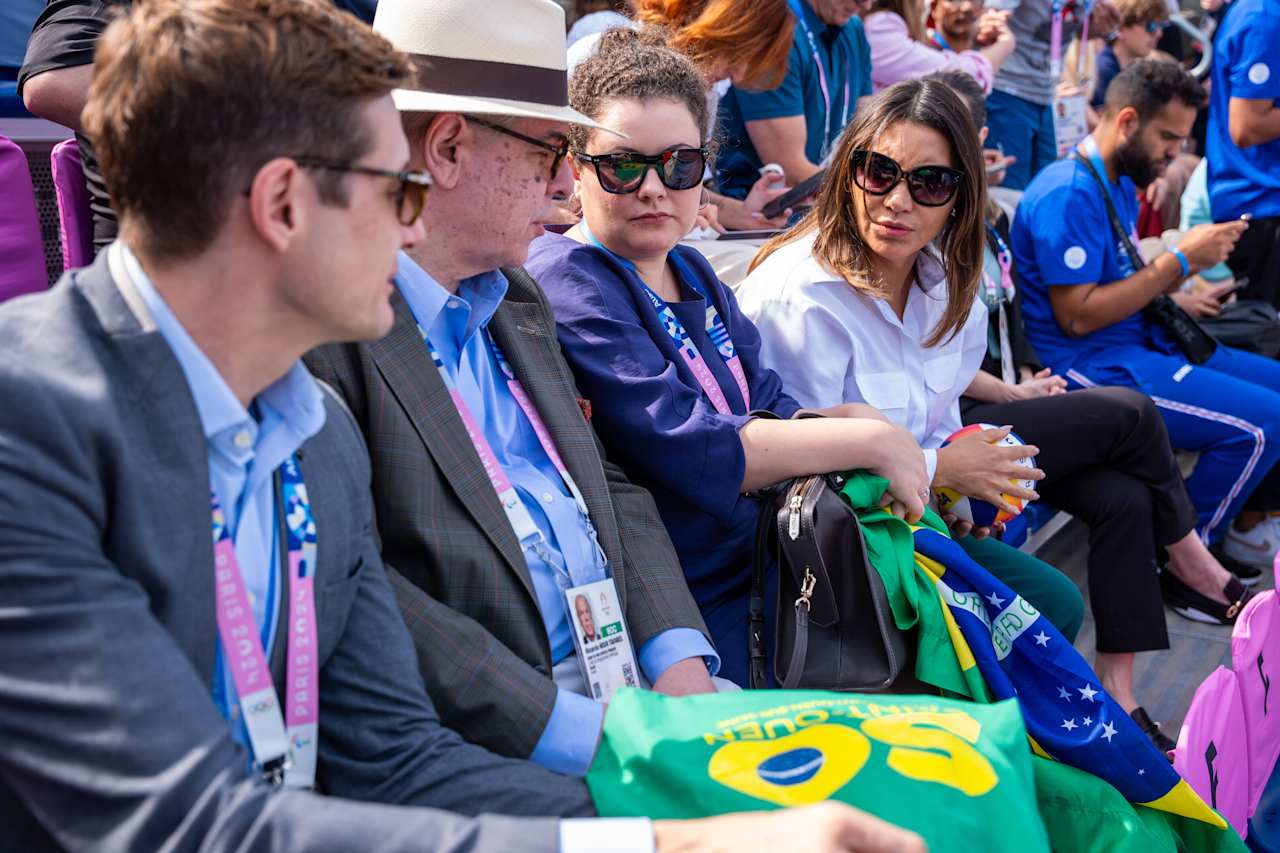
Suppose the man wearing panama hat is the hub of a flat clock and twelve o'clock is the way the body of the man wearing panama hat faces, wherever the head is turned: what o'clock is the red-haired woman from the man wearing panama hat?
The red-haired woman is roughly at 8 o'clock from the man wearing panama hat.

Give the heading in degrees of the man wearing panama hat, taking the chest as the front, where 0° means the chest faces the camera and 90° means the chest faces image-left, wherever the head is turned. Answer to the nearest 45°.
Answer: approximately 315°

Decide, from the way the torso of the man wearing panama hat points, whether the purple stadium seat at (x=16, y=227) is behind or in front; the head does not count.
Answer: behind

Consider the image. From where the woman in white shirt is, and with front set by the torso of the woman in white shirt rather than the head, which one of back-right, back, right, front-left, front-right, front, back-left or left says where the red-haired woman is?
back

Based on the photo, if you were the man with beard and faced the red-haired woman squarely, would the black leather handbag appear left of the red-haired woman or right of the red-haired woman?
left

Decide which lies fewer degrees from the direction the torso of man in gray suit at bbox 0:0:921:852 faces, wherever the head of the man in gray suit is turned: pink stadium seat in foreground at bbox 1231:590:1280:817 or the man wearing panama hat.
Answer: the pink stadium seat in foreground

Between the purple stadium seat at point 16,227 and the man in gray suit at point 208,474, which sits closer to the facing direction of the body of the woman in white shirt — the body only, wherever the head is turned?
the man in gray suit

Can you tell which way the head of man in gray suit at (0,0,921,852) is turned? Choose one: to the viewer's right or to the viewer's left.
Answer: to the viewer's right

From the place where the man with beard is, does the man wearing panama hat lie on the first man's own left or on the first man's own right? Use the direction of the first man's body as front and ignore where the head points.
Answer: on the first man's own right

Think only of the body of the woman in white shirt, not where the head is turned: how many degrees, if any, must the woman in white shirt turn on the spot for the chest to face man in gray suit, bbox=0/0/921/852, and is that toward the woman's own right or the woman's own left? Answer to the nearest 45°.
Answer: approximately 45° to the woman's own right

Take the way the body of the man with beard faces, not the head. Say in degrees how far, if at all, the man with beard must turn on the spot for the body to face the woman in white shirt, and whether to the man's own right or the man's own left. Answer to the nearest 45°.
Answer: approximately 90° to the man's own right

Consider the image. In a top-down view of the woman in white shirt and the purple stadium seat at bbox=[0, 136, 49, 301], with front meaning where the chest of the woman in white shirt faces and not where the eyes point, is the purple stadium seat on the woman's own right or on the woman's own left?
on the woman's own right
